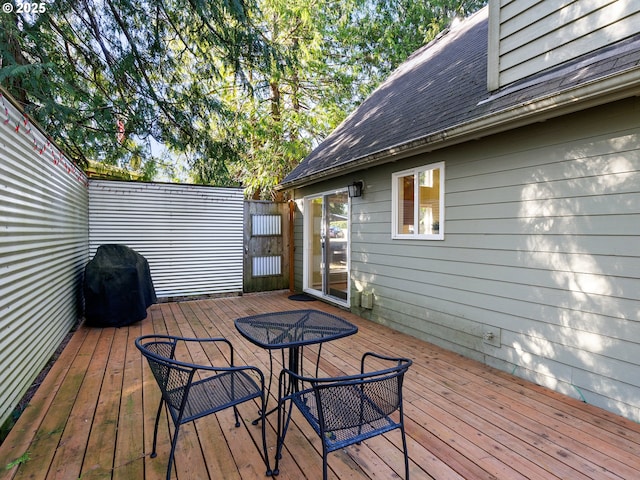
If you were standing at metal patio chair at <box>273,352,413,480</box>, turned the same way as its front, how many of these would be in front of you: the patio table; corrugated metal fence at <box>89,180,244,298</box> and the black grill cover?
3

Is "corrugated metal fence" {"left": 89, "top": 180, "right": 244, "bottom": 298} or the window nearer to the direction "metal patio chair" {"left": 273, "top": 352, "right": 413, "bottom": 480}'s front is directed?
the corrugated metal fence

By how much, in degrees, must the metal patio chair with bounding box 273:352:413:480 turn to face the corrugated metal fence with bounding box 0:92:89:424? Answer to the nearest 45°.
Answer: approximately 45° to its left

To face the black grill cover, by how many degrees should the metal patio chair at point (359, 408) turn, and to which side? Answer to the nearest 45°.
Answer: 0° — it already faces it

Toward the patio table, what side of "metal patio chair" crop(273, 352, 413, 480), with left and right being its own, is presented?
front

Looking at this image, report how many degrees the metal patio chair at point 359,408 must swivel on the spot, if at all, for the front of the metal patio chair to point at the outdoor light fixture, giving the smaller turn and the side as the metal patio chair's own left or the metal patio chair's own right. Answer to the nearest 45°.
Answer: approximately 45° to the metal patio chair's own right

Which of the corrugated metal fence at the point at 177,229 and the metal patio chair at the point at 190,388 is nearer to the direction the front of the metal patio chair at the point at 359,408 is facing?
the corrugated metal fence

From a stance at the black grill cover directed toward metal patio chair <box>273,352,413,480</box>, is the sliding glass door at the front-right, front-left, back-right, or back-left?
front-left

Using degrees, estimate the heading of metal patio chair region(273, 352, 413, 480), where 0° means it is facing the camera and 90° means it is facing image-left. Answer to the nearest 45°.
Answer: approximately 135°

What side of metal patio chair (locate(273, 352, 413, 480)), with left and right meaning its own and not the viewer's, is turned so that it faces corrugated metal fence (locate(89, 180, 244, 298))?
front

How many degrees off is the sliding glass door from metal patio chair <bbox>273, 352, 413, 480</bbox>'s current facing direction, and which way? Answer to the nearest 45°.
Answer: approximately 45° to its right

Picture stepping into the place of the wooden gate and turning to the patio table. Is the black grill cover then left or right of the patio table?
right

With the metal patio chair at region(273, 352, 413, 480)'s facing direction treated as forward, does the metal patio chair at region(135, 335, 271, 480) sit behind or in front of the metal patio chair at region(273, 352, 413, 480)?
in front
